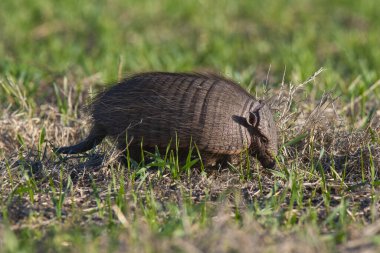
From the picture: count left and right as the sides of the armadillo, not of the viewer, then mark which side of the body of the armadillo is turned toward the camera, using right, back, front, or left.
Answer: right
